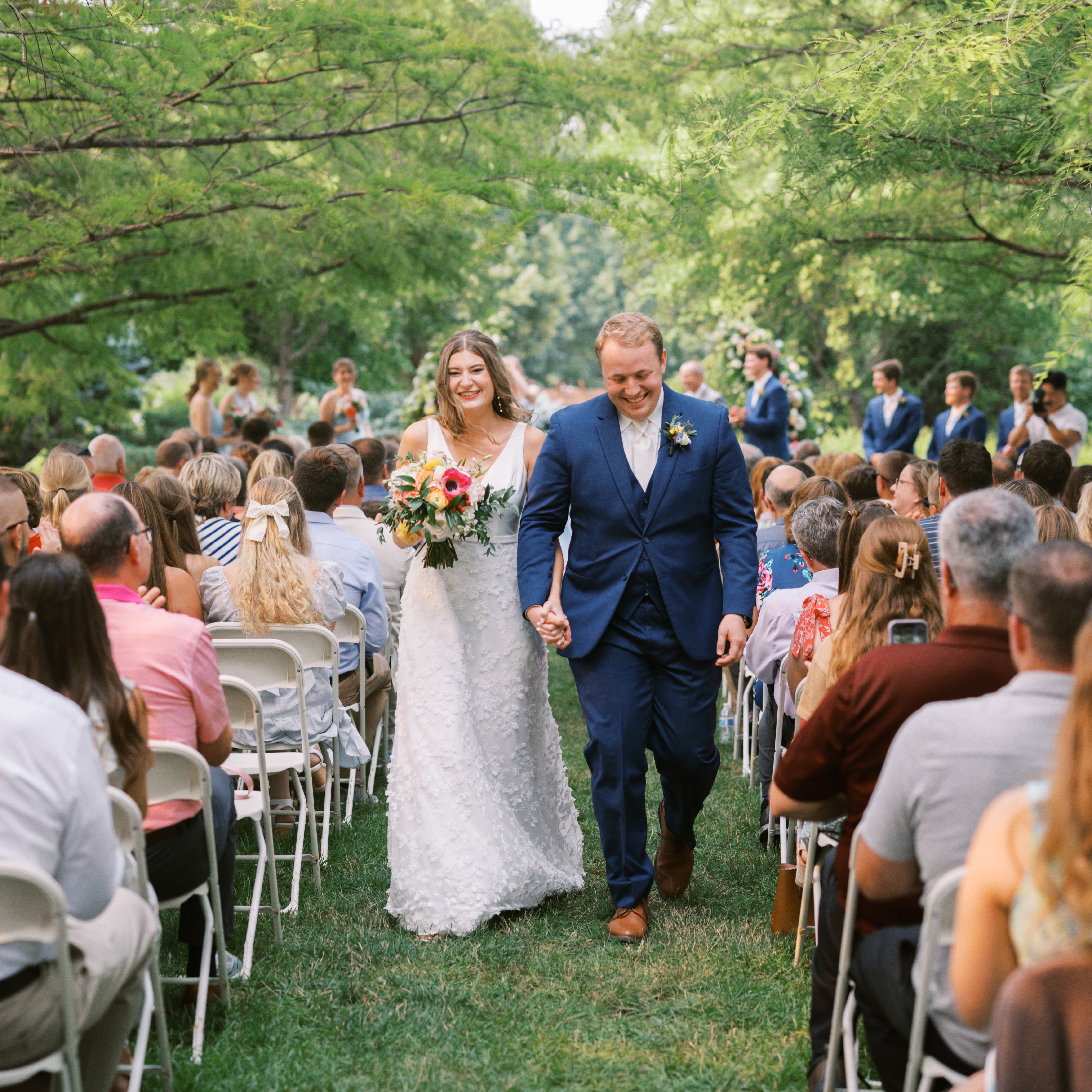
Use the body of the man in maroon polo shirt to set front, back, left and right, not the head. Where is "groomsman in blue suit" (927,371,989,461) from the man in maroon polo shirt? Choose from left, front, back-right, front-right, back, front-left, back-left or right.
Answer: front-right

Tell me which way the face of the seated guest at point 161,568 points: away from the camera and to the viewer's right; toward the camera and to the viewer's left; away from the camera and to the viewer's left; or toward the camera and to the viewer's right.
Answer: away from the camera and to the viewer's right

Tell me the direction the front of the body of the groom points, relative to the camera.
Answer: toward the camera

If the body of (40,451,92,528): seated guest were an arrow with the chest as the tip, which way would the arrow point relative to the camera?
away from the camera

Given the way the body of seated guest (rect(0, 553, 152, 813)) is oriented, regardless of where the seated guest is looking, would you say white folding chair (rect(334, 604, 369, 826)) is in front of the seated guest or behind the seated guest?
in front

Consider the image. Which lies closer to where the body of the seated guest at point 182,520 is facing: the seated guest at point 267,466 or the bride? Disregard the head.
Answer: the seated guest

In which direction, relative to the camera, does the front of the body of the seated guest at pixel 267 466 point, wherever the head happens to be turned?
away from the camera

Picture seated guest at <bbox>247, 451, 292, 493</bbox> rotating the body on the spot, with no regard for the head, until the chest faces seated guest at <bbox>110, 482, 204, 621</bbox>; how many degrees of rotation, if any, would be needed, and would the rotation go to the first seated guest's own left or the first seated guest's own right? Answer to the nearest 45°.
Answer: approximately 180°

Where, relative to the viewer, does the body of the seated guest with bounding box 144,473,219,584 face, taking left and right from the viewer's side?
facing away from the viewer

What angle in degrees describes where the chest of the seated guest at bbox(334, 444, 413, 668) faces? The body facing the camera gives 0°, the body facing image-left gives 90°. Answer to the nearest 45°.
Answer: approximately 180°

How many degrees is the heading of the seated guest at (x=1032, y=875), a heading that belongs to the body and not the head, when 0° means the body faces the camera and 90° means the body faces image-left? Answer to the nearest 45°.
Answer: approximately 180°

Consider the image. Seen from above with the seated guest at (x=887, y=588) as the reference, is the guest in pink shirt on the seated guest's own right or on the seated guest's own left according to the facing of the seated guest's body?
on the seated guest's own left

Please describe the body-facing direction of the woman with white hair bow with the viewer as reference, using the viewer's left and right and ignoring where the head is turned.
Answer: facing away from the viewer

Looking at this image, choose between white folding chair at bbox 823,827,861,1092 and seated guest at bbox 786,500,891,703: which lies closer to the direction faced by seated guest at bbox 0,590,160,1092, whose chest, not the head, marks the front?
the seated guest

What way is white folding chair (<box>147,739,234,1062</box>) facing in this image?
away from the camera

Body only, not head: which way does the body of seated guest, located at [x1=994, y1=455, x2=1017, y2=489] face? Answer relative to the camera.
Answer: away from the camera

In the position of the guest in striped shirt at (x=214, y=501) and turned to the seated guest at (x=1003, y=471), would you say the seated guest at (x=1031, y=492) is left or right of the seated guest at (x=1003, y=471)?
right

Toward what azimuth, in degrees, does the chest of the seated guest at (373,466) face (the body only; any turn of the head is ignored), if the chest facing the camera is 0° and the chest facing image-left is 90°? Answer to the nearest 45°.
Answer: approximately 180°

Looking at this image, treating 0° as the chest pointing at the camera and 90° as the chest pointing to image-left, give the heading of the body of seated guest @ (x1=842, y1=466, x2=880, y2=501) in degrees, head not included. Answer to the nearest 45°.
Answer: approximately 180°
